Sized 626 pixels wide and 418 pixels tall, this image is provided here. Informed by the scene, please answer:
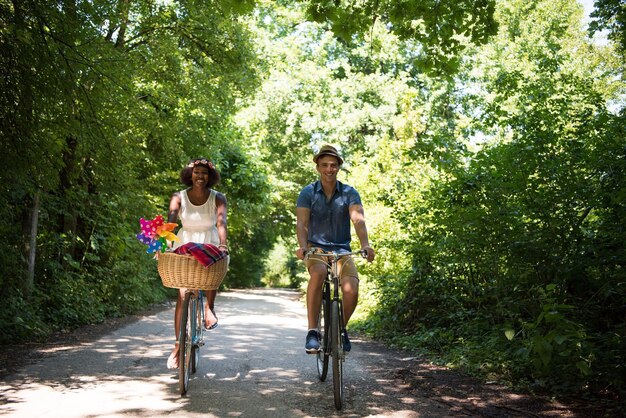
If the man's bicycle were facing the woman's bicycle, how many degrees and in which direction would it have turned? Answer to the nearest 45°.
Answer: approximately 90° to its right

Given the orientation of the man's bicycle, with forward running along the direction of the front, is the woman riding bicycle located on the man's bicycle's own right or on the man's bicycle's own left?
on the man's bicycle's own right

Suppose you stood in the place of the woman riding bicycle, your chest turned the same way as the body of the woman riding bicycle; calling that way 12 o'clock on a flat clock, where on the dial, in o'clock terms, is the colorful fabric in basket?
The colorful fabric in basket is roughly at 12 o'clock from the woman riding bicycle.

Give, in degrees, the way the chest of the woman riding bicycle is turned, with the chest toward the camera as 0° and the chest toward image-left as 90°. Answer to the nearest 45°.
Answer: approximately 0°
